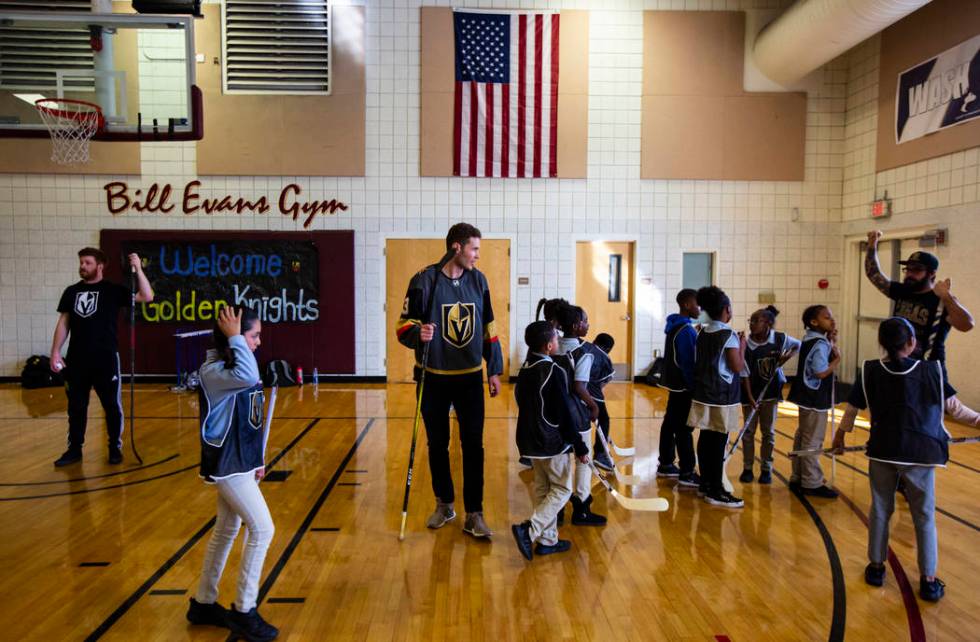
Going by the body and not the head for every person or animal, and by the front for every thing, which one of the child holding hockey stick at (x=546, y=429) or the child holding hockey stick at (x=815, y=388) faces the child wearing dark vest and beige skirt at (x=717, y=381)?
the child holding hockey stick at (x=546, y=429)

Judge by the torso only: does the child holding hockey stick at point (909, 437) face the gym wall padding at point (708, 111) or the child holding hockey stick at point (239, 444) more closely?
the gym wall padding

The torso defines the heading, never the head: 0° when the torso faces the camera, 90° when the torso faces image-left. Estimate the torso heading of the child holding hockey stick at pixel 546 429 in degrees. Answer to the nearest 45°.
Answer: approximately 225°

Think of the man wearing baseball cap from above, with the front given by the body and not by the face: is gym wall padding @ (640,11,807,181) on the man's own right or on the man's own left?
on the man's own right

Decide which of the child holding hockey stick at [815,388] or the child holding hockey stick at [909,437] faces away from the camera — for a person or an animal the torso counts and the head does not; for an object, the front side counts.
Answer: the child holding hockey stick at [909,437]

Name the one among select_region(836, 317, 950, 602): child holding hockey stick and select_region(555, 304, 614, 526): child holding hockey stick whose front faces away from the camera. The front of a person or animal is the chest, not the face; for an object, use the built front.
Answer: select_region(836, 317, 950, 602): child holding hockey stick

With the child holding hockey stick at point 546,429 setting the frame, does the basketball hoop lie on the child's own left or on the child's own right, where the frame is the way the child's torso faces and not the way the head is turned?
on the child's own left

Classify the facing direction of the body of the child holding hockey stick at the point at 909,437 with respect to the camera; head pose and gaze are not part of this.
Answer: away from the camera

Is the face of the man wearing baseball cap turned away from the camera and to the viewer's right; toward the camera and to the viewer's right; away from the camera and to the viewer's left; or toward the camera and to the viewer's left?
toward the camera and to the viewer's left

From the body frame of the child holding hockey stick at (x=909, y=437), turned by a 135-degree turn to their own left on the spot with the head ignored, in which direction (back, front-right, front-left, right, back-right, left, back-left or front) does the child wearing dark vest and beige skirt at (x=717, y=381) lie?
right
